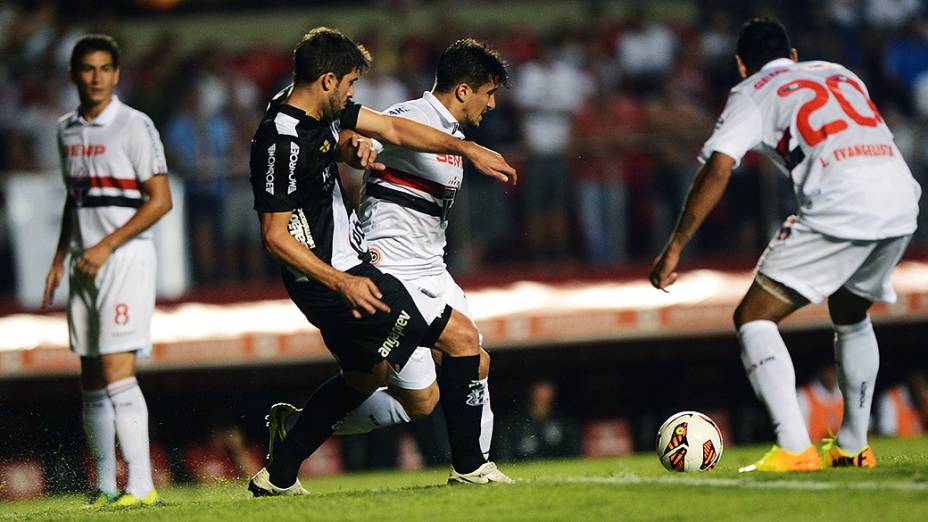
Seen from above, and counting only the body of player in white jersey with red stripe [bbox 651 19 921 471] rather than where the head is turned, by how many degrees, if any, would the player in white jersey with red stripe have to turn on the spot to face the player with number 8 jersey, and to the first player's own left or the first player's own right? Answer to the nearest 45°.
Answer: approximately 45° to the first player's own left

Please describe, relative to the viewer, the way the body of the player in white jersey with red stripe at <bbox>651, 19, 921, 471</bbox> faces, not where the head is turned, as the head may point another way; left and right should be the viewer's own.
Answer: facing away from the viewer and to the left of the viewer

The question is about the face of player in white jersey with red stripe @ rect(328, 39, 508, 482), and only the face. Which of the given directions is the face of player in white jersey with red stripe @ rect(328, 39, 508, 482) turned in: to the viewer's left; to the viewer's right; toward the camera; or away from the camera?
to the viewer's right
